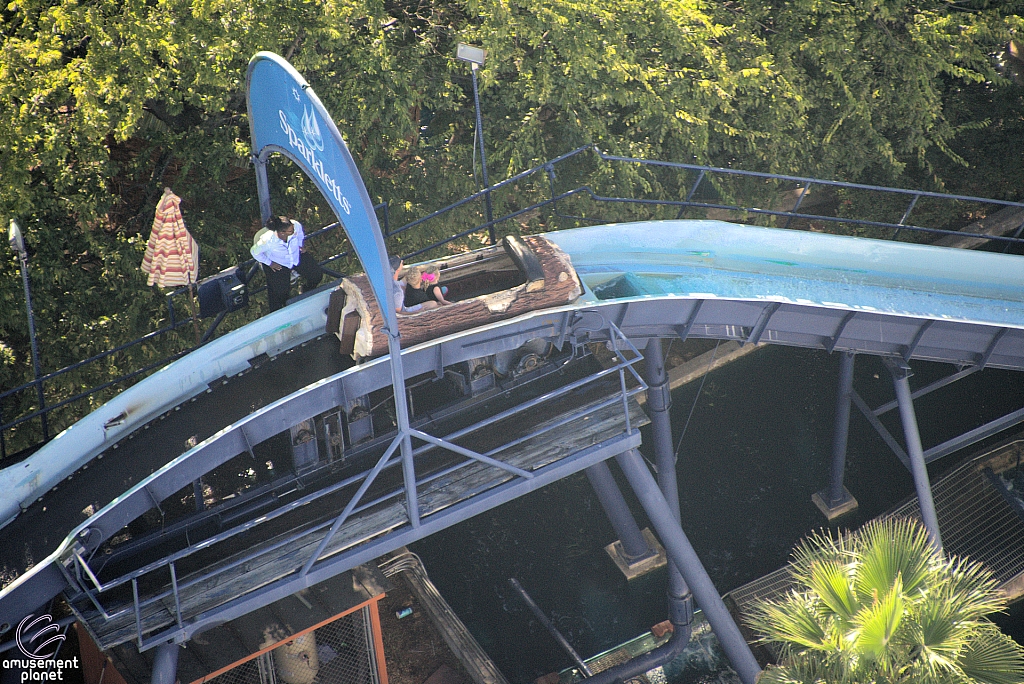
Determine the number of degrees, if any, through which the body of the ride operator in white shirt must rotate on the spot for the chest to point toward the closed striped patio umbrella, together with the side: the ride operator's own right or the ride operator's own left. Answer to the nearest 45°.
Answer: approximately 135° to the ride operator's own right

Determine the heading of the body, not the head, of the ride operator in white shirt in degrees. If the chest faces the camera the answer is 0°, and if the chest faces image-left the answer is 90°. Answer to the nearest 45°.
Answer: approximately 315°
